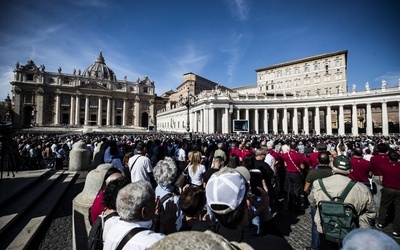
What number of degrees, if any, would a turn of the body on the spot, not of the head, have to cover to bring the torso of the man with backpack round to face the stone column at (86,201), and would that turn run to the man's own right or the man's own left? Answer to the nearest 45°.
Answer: approximately 90° to the man's own left

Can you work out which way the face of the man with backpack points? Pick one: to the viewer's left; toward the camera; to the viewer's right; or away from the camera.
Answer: away from the camera

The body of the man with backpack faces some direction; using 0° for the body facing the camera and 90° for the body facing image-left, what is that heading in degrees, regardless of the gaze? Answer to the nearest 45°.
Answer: approximately 180°
